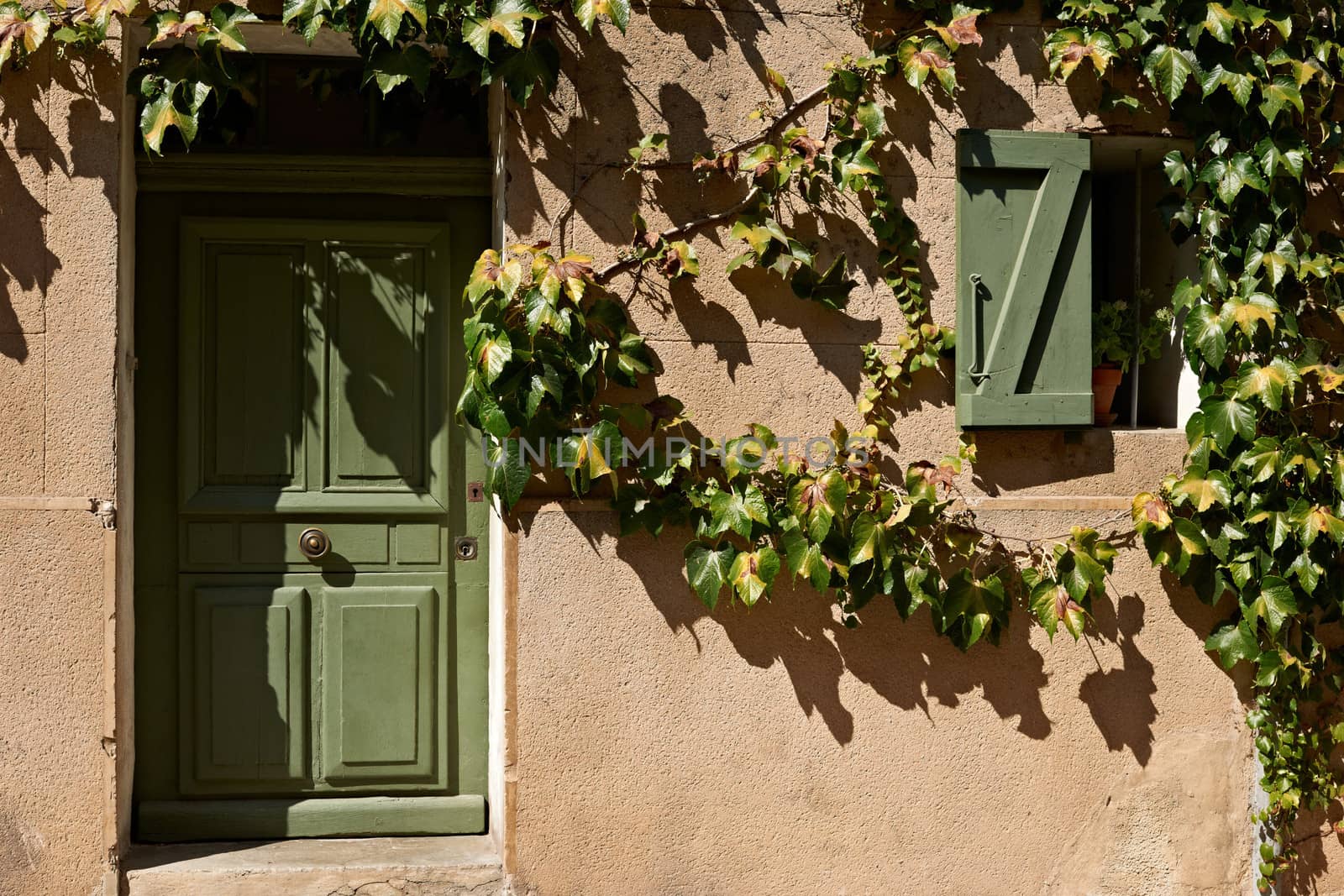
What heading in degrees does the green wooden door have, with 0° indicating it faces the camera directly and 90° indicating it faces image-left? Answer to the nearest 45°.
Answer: approximately 0°

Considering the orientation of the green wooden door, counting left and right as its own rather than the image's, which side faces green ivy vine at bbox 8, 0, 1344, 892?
left

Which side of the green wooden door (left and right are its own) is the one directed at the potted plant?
left
